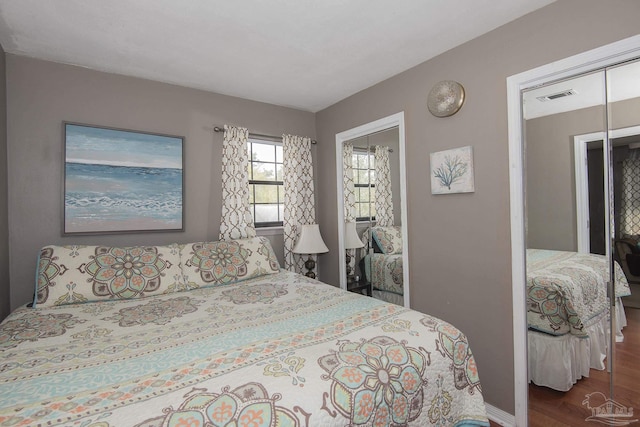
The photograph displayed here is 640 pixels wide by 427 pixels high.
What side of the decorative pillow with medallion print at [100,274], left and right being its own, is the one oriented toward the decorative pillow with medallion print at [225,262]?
left

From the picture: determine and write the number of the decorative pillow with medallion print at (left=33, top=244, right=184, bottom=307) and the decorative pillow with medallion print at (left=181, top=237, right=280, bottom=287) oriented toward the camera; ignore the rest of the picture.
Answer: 2

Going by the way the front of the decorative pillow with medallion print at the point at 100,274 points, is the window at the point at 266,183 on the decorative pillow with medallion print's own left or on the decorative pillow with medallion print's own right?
on the decorative pillow with medallion print's own left

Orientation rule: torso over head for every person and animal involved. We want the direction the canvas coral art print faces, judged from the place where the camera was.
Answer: facing the viewer and to the left of the viewer

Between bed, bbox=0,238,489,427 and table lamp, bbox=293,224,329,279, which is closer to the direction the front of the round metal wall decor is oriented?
the bed

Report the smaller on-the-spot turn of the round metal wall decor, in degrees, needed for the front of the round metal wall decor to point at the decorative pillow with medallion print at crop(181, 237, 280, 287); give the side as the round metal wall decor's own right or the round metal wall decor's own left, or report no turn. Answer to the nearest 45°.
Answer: approximately 45° to the round metal wall decor's own right

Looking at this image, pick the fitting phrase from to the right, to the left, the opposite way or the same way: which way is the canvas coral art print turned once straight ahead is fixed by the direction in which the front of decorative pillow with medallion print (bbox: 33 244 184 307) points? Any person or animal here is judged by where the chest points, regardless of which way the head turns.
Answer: to the right

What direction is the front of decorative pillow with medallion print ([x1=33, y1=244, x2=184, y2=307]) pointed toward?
toward the camera

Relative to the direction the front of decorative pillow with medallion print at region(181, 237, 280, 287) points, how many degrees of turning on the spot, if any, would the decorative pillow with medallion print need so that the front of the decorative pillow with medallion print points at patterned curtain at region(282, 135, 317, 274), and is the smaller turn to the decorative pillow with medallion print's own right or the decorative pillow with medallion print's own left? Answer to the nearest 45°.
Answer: approximately 135° to the decorative pillow with medallion print's own left

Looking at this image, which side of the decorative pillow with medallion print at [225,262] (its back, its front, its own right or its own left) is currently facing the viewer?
front
